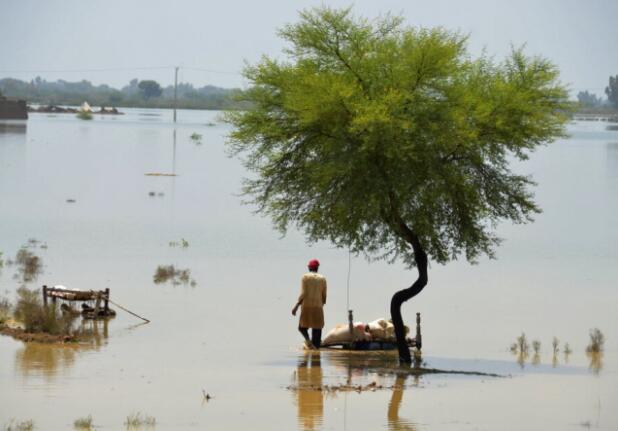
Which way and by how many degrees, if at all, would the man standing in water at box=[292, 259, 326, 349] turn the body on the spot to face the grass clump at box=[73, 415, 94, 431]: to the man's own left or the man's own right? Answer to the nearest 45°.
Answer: approximately 135° to the man's own left

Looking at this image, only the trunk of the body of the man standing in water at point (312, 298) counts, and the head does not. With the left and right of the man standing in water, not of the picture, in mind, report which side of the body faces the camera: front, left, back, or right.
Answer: back

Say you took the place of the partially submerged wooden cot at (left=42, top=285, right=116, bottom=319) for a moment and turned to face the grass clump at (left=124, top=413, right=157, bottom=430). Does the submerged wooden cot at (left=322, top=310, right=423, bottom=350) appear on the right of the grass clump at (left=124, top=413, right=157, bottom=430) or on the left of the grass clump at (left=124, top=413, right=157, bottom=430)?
left

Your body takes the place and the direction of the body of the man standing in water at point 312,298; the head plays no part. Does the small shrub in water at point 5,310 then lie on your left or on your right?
on your left

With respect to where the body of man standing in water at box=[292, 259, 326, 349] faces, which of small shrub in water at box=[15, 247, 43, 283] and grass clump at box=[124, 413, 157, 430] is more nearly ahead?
the small shrub in water

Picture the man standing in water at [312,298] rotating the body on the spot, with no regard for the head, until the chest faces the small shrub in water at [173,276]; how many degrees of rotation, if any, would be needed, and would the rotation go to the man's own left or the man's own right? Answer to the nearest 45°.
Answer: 0° — they already face it

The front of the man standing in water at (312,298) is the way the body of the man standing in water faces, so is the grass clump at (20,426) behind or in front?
behind

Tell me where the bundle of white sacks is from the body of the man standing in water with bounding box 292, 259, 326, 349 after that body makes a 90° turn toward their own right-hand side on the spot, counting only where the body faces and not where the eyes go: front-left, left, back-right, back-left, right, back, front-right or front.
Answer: front-left

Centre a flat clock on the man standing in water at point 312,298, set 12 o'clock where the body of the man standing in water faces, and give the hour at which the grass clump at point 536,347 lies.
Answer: The grass clump is roughly at 2 o'clock from the man standing in water.

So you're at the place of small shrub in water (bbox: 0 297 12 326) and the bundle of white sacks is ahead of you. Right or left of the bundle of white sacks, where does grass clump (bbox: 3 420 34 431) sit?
right

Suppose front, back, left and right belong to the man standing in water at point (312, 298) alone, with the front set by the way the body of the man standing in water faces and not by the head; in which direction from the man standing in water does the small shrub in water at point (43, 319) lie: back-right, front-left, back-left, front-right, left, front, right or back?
left

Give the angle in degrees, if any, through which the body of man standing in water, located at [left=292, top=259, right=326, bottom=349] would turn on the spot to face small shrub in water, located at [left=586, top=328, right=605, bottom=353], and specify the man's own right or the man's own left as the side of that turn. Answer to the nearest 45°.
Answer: approximately 45° to the man's own right
